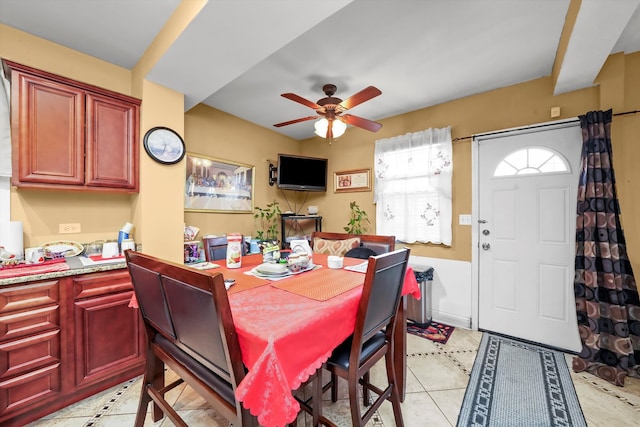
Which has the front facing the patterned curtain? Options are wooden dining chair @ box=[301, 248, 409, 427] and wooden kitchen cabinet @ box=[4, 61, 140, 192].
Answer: the wooden kitchen cabinet

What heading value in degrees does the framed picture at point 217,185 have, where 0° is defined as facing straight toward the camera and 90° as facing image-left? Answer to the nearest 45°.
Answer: approximately 315°

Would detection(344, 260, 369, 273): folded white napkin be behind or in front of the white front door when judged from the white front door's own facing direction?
in front

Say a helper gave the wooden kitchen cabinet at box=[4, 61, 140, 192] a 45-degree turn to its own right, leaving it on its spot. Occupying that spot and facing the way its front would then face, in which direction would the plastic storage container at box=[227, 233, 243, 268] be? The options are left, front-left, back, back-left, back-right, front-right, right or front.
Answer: front-left

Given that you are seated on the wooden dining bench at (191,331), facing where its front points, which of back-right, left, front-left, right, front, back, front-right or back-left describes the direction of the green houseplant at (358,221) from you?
front

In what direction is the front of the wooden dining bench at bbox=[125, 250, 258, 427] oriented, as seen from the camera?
facing away from the viewer and to the right of the viewer

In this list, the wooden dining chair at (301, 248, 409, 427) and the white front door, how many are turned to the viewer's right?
0

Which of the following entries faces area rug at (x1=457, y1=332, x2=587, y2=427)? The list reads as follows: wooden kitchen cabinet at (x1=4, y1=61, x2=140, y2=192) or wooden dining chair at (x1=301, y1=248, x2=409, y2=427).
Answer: the wooden kitchen cabinet

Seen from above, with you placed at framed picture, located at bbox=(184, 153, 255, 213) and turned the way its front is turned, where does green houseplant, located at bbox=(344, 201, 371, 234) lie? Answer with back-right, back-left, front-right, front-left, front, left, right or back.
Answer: front-left

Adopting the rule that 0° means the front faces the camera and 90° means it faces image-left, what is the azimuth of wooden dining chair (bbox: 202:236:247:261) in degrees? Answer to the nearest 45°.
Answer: approximately 315°

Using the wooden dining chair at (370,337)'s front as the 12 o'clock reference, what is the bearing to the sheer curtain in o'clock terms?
The sheer curtain is roughly at 2 o'clock from the wooden dining chair.

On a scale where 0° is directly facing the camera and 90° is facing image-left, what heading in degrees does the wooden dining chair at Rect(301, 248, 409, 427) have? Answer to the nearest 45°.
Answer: approximately 135°

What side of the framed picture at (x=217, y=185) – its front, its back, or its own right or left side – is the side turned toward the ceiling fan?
front

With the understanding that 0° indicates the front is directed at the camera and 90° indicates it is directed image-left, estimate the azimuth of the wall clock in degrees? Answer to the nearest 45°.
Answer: approximately 315°

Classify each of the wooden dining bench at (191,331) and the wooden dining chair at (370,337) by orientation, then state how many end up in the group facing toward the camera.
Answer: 0
